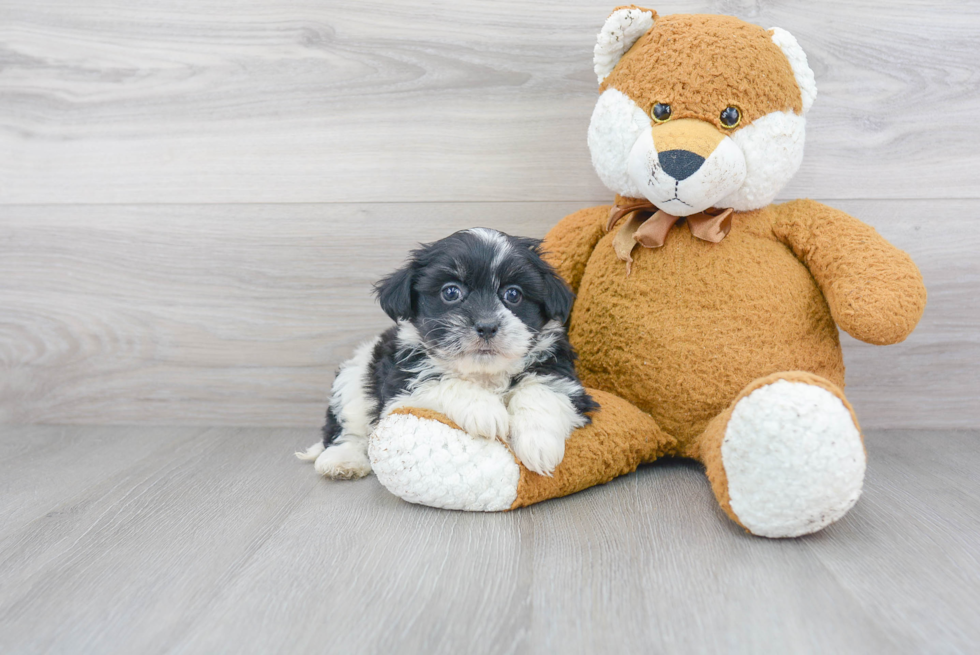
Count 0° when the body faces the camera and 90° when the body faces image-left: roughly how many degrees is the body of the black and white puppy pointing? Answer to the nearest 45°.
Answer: approximately 315°
